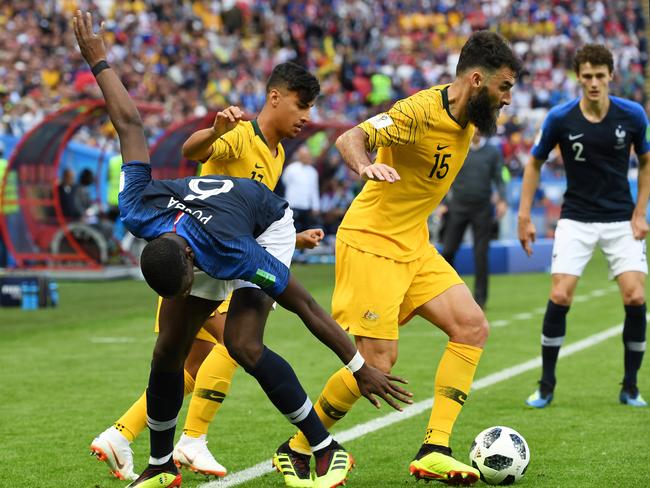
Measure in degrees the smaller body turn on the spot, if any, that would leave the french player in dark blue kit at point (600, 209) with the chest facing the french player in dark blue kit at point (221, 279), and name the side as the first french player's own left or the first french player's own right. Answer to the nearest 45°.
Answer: approximately 45° to the first french player's own right

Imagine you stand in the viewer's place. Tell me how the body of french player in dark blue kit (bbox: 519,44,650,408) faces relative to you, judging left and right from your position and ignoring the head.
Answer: facing the viewer

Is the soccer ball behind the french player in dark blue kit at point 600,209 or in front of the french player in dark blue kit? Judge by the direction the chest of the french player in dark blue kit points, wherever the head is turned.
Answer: in front

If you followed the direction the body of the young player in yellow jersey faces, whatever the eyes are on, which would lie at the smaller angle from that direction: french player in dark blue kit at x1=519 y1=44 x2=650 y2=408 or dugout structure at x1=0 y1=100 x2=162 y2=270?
the french player in dark blue kit

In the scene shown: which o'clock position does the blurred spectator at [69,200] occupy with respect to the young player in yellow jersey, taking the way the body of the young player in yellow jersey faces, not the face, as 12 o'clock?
The blurred spectator is roughly at 7 o'clock from the young player in yellow jersey.

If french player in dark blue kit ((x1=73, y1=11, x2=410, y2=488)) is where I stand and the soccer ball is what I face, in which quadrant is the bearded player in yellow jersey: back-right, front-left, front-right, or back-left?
front-left

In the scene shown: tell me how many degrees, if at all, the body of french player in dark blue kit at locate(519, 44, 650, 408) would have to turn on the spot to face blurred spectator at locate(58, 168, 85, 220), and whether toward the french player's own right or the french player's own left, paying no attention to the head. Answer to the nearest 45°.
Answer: approximately 135° to the french player's own right

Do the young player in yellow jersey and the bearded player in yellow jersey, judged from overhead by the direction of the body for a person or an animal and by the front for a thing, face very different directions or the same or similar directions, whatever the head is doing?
same or similar directions

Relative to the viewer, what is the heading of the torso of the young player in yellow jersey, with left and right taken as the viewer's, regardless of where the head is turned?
facing the viewer and to the right of the viewer

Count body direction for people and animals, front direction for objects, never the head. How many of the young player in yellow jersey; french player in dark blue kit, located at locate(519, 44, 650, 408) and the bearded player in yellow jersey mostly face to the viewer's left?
0

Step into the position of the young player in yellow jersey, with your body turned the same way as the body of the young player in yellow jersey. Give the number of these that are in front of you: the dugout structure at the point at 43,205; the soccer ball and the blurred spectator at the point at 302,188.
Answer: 1

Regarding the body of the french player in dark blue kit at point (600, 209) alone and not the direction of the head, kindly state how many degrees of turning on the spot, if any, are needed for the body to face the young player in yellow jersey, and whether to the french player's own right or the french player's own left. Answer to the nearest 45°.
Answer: approximately 45° to the french player's own right

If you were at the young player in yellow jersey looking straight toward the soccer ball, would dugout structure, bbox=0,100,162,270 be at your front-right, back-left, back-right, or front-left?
back-left

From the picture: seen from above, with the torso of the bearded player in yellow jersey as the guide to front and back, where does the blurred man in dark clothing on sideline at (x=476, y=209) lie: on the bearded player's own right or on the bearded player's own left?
on the bearded player's own left

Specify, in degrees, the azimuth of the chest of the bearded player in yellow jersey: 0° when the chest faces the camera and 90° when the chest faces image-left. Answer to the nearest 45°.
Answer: approximately 315°
